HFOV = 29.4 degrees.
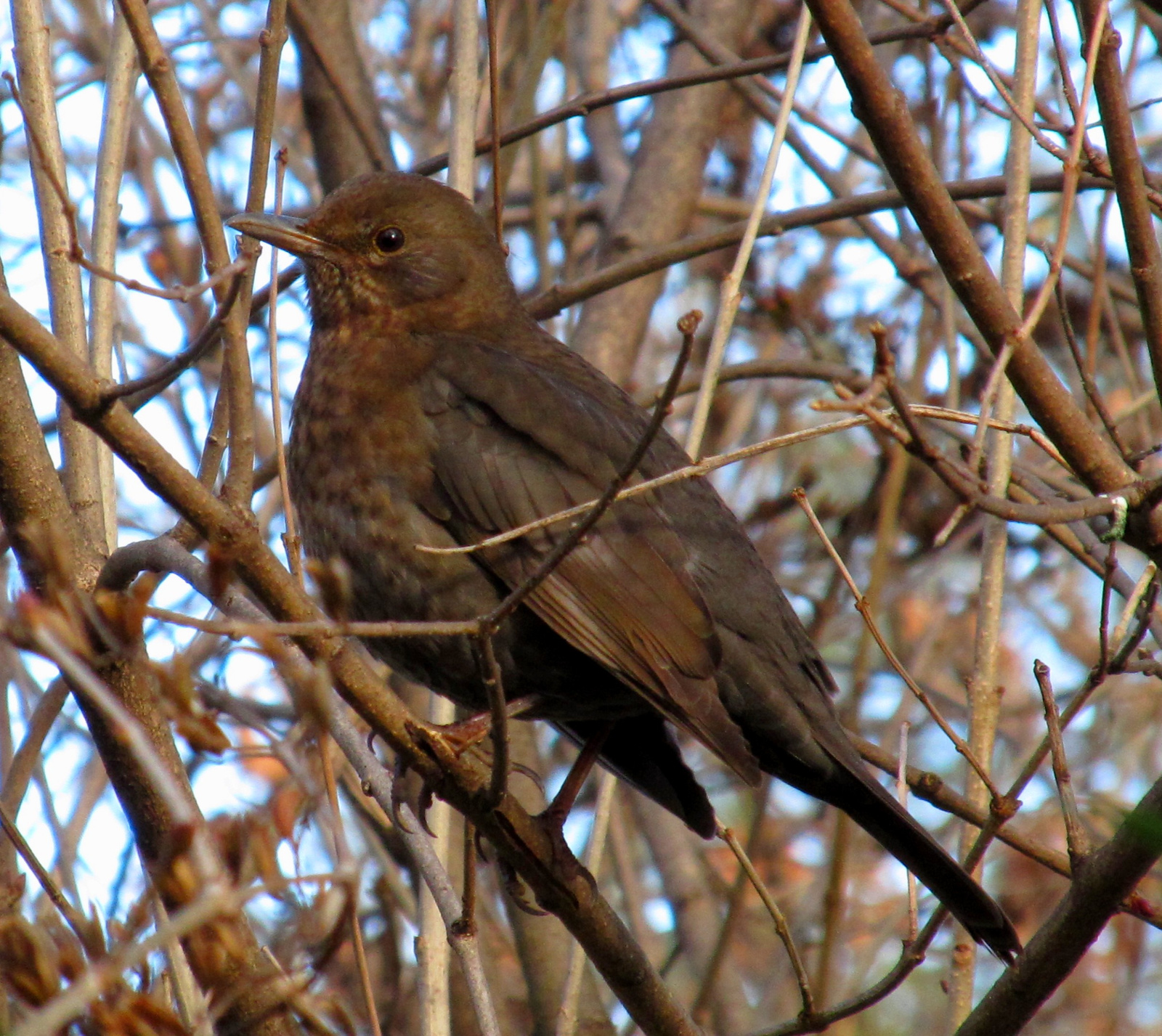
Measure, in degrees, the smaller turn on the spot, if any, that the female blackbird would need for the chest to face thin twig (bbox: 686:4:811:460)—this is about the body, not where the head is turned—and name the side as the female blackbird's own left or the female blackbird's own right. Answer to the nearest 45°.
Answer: approximately 135° to the female blackbird's own right

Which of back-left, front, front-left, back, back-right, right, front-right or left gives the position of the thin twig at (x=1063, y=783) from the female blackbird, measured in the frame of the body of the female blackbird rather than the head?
back-left

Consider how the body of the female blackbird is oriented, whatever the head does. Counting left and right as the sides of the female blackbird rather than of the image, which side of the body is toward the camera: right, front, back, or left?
left
